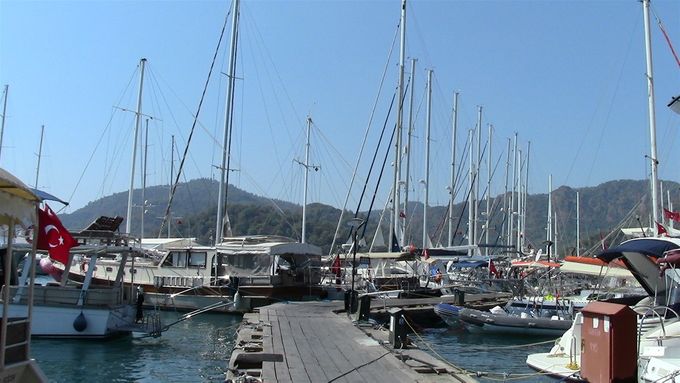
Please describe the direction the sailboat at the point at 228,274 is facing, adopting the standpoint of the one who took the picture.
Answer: facing to the left of the viewer

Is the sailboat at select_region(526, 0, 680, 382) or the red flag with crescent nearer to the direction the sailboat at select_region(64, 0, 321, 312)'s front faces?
the red flag with crescent

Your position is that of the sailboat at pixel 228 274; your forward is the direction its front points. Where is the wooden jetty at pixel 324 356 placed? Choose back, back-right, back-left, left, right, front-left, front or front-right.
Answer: left

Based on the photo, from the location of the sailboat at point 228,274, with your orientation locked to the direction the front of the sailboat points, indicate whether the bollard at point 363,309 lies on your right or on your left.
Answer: on your left

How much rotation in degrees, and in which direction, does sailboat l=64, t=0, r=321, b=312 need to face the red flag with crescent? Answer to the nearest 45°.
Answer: approximately 90° to its left

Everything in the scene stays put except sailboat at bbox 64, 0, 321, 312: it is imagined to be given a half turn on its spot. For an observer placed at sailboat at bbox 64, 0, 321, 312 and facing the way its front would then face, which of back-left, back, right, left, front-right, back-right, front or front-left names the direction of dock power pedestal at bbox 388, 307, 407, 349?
right

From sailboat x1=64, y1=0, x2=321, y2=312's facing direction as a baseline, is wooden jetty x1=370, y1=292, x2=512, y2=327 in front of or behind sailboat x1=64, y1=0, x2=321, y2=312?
behind

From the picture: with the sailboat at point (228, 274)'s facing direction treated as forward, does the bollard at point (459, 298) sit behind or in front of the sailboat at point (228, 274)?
behind

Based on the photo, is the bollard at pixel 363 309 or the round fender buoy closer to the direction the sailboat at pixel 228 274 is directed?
the round fender buoy

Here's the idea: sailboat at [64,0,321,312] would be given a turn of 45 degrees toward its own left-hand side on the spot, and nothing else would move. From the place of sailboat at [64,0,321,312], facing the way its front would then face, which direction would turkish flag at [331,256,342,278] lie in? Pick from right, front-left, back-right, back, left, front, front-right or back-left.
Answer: back

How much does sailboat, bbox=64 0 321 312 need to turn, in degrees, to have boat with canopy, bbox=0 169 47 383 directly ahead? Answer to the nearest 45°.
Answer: approximately 90° to its left
